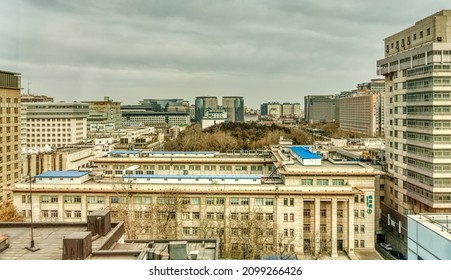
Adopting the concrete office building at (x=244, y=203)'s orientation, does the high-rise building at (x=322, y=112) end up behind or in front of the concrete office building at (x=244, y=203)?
behind

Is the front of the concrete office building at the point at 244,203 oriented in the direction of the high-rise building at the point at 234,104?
no

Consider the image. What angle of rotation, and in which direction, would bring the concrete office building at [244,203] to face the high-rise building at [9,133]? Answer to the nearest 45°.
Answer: approximately 135° to its right

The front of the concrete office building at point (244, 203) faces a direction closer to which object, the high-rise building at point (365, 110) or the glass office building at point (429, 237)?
the glass office building

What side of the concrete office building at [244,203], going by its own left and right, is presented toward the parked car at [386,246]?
left

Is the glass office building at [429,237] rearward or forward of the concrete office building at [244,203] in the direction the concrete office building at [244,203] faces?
forward

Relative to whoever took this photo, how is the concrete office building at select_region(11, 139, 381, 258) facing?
facing the viewer

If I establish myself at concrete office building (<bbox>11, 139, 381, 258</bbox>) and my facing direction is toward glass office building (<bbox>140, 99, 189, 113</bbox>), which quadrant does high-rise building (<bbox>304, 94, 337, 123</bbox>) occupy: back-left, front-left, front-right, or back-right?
front-right

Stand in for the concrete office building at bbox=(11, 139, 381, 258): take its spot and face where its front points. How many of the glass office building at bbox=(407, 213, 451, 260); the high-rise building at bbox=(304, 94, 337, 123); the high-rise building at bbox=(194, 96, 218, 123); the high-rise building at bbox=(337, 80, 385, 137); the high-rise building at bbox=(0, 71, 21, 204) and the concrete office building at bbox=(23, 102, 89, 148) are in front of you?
1

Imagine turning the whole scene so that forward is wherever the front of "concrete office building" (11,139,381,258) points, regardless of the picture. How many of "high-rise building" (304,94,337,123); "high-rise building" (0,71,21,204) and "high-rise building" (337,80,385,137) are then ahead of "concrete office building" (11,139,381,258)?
0

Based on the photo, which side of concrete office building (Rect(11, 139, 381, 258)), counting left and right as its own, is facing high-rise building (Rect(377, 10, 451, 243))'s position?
left

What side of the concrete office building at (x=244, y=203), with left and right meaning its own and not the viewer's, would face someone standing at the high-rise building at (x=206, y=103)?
back
